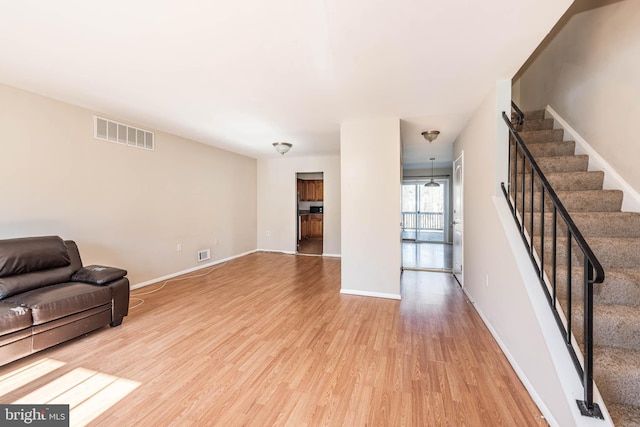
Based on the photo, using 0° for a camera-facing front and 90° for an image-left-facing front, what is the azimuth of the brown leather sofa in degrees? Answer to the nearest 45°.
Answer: approximately 315°

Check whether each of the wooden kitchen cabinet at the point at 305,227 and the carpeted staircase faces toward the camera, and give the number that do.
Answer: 2

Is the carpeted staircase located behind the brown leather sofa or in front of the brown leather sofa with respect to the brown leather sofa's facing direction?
in front

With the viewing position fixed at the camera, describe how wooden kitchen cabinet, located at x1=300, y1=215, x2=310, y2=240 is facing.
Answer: facing the viewer

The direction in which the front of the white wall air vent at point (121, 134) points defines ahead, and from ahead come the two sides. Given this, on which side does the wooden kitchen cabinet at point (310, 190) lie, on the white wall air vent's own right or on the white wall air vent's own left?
on the white wall air vent's own left

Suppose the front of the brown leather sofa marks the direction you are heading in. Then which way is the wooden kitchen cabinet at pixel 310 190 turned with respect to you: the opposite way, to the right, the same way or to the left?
to the right

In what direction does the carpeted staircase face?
toward the camera

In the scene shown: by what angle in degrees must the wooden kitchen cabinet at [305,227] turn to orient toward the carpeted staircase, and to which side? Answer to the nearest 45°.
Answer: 0° — it already faces it

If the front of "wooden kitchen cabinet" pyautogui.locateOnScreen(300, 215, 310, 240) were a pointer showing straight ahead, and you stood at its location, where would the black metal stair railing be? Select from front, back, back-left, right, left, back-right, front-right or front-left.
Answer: front

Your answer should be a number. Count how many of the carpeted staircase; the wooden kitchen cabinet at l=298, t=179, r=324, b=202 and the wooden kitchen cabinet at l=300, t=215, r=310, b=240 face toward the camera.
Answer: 3

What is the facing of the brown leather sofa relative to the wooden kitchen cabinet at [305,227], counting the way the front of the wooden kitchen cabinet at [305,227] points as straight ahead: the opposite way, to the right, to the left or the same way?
to the left

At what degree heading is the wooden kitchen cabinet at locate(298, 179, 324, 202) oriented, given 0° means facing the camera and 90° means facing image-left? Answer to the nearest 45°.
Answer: approximately 0°
